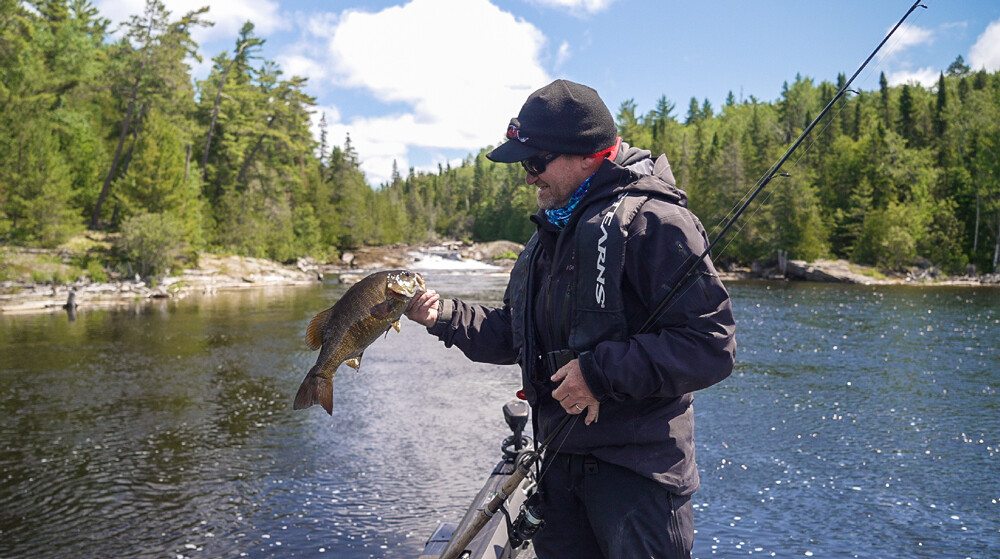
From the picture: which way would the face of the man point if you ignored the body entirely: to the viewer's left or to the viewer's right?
to the viewer's left

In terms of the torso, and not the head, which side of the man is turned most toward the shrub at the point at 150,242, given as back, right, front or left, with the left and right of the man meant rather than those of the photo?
right

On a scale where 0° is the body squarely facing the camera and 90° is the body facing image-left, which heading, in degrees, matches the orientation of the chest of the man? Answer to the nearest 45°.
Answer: approximately 45°
